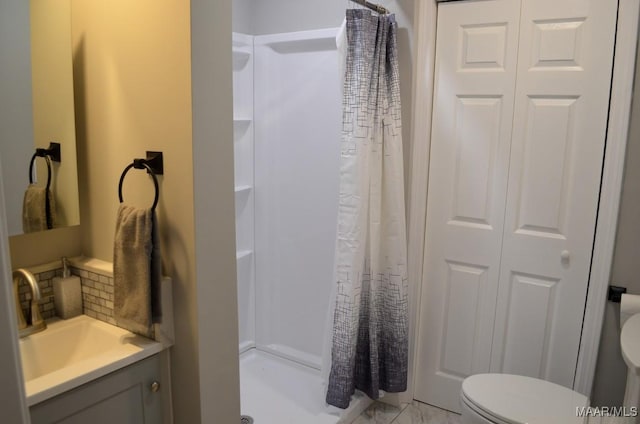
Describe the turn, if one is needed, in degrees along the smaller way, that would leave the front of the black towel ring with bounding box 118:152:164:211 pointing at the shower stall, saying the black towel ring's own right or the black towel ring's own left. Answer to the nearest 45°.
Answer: approximately 180°

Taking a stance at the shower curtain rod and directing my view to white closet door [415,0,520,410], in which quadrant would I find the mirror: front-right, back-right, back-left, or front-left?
back-right

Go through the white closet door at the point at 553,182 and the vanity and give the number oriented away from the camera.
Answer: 0

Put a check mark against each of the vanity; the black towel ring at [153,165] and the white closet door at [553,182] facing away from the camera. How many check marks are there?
0

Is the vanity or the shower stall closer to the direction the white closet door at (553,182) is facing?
the vanity

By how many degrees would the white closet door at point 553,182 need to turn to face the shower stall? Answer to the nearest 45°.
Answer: approximately 90° to its right

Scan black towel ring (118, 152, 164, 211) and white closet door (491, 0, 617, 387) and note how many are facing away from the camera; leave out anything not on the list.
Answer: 0

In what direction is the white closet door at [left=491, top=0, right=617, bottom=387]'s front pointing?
toward the camera

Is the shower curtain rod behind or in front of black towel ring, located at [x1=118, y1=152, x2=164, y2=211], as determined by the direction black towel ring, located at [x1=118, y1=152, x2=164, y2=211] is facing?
behind

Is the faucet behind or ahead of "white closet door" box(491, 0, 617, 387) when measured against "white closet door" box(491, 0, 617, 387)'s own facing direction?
ahead

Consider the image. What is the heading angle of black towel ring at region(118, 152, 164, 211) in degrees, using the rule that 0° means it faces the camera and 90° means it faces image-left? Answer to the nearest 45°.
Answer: approximately 45°
